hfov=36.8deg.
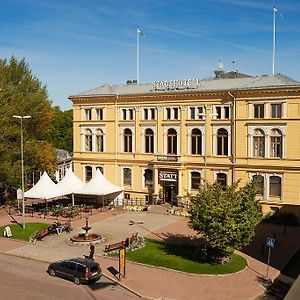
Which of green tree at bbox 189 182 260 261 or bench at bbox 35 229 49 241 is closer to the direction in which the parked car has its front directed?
the bench

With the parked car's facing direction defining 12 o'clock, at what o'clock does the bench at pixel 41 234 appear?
The bench is roughly at 1 o'clock from the parked car.

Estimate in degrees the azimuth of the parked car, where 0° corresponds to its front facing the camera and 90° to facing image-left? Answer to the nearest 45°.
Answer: approximately 135°

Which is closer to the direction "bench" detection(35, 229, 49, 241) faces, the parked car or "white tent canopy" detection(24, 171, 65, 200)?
the parked car

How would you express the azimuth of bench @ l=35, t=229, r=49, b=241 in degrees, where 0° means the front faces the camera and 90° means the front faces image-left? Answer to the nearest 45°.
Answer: approximately 315°

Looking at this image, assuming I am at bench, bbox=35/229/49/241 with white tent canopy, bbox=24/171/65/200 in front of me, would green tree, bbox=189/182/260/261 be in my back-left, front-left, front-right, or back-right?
back-right

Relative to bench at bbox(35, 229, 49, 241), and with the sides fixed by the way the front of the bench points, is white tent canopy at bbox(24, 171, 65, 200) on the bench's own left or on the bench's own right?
on the bench's own left

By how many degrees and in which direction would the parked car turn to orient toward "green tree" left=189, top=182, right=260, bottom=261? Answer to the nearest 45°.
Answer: approximately 135° to its right

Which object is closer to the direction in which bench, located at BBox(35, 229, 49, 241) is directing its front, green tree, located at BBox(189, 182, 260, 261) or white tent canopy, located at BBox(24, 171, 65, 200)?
the green tree
